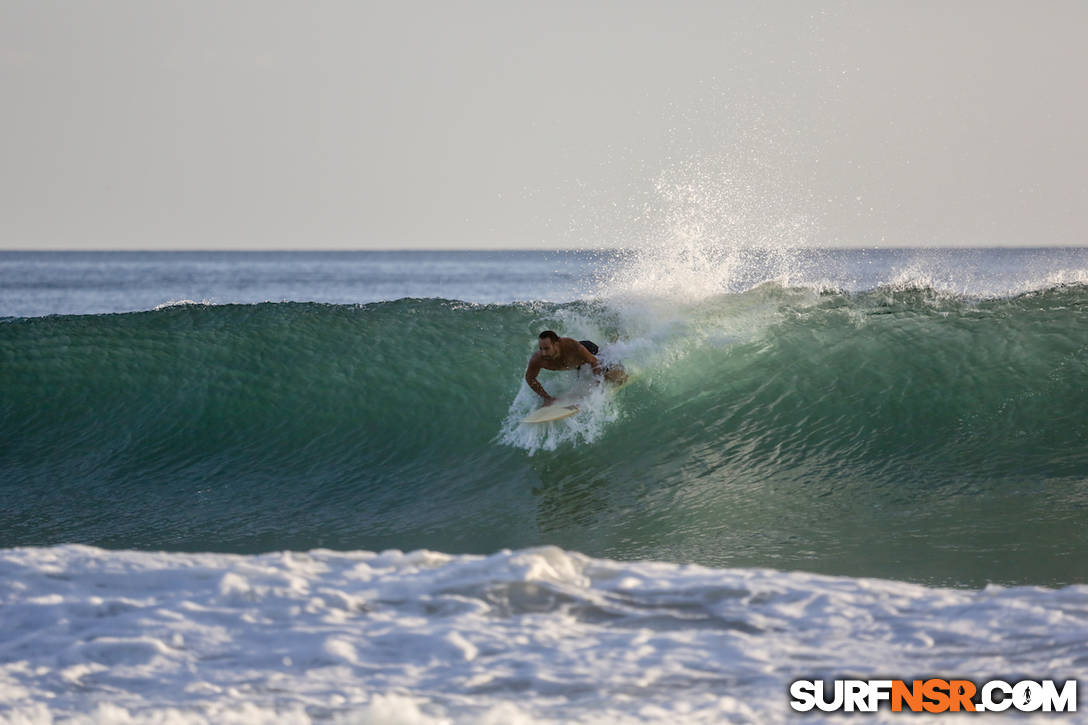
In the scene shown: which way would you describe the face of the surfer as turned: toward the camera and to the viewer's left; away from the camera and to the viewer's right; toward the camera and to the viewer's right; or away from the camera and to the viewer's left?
toward the camera and to the viewer's left

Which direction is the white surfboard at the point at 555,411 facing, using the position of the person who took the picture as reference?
facing the viewer and to the left of the viewer
